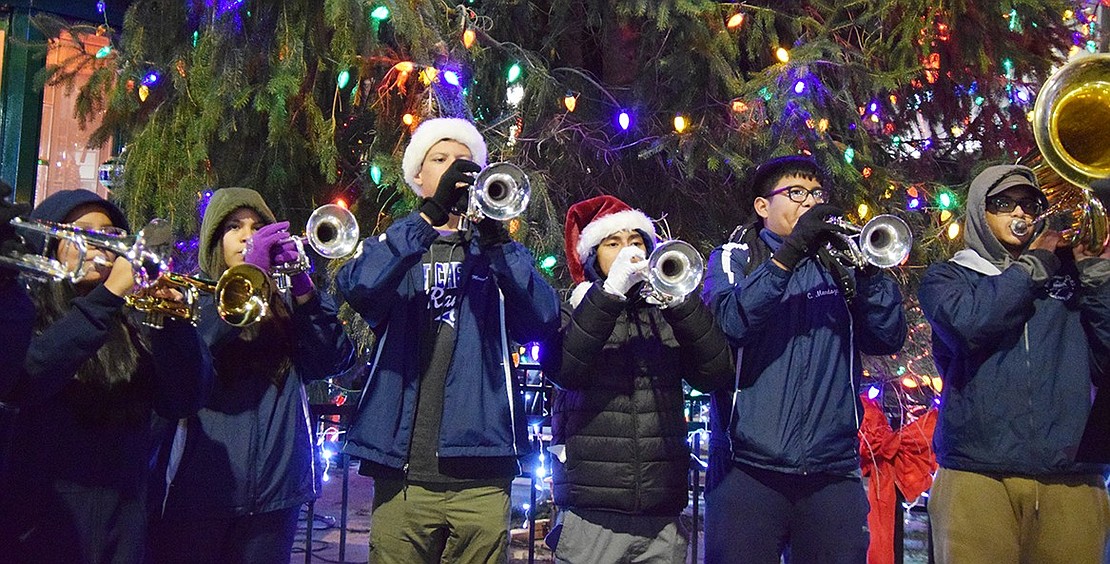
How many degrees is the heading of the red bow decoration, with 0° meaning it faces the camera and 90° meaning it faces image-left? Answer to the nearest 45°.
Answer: approximately 0°

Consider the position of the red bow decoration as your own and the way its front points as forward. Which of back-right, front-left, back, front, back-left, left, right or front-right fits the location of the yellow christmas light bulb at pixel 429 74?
right

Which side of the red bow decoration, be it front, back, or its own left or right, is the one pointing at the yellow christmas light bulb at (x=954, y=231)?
back
